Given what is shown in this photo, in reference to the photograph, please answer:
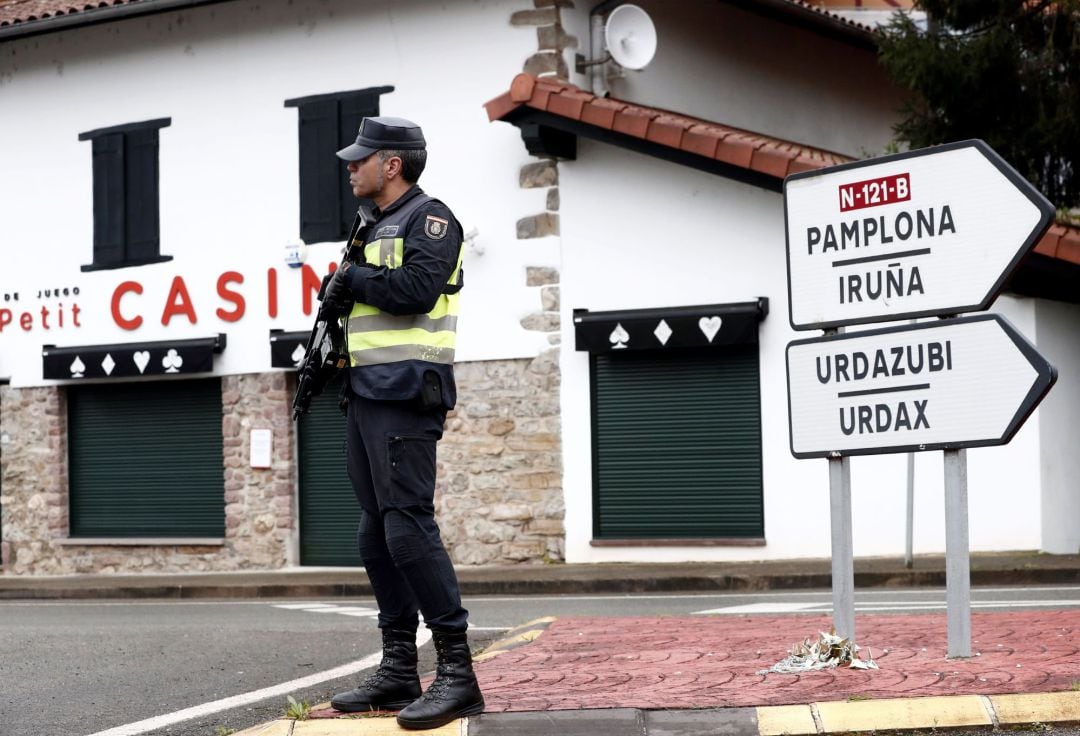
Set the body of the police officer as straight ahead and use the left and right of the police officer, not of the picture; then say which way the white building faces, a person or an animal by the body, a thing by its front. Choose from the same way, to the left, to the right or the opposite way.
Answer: to the left

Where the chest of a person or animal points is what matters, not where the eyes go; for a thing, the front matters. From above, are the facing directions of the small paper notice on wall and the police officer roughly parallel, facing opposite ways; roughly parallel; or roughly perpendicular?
roughly perpendicular

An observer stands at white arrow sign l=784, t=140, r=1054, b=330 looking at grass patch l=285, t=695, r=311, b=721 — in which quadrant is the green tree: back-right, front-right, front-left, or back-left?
back-right

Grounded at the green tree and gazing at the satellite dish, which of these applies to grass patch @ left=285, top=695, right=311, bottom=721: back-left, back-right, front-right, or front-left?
front-left

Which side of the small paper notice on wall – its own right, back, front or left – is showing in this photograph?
front

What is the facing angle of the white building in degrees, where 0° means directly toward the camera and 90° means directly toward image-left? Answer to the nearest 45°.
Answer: approximately 0°

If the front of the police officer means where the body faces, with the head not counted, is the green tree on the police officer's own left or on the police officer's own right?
on the police officer's own right

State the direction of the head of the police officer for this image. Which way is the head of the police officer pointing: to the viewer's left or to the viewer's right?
to the viewer's left

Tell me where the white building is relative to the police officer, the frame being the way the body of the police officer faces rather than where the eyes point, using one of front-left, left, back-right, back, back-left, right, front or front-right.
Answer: right

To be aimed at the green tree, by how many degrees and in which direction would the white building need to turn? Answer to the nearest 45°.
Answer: approximately 90° to its left

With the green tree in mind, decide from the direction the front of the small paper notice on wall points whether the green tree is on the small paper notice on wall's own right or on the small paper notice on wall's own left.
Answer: on the small paper notice on wall's own left

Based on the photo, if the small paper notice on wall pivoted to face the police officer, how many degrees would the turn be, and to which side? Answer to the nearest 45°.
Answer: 0° — it already faces them

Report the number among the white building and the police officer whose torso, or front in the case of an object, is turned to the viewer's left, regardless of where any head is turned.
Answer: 1

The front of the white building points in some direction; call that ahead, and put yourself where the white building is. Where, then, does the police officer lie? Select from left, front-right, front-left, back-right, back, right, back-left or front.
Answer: front

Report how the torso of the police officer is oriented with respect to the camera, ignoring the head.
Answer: to the viewer's left

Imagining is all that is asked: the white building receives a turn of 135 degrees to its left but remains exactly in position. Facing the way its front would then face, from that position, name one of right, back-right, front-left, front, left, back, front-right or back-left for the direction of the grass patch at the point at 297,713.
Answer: back-right
